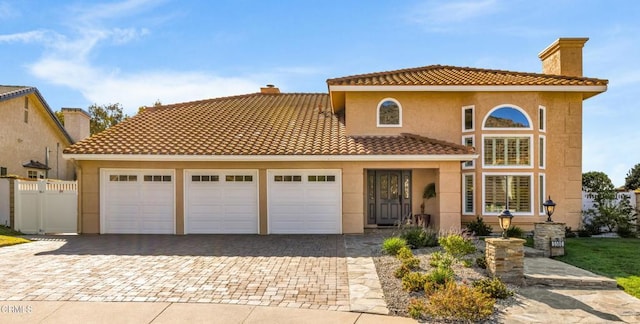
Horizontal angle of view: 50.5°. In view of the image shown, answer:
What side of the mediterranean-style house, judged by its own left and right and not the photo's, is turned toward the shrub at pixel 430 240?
front

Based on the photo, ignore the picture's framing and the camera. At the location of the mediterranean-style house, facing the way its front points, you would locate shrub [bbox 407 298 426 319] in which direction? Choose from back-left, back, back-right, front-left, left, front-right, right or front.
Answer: front

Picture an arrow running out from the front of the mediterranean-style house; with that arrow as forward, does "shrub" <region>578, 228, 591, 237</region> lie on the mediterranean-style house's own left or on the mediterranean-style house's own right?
on the mediterranean-style house's own left

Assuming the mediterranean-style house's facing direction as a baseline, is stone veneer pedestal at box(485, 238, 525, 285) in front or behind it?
in front

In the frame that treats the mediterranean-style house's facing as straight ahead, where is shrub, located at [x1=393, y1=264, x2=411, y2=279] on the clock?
The shrub is roughly at 12 o'clock from the mediterranean-style house.

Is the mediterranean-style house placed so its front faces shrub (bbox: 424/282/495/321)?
yes

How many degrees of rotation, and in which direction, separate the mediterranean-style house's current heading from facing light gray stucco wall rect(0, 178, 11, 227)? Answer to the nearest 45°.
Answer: approximately 90° to its right

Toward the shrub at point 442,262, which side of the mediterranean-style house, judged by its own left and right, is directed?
front

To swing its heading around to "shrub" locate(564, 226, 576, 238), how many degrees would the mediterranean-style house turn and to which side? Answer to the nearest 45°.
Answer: approximately 90° to its left

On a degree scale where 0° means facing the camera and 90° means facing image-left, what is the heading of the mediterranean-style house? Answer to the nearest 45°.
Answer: approximately 0°

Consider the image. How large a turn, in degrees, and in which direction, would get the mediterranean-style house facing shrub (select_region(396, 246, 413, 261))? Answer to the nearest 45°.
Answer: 0° — it already faces it
